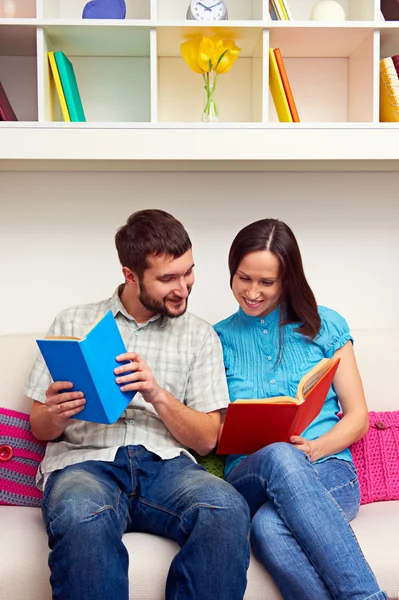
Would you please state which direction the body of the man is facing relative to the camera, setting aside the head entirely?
toward the camera

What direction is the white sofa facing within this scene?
toward the camera

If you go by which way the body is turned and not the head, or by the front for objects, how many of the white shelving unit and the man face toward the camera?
2

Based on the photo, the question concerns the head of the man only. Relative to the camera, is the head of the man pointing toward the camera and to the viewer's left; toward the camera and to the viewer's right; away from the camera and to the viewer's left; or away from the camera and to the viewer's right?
toward the camera and to the viewer's right

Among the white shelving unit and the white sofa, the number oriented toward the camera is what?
2

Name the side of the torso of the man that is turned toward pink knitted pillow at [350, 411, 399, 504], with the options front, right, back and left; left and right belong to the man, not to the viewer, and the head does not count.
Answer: left
